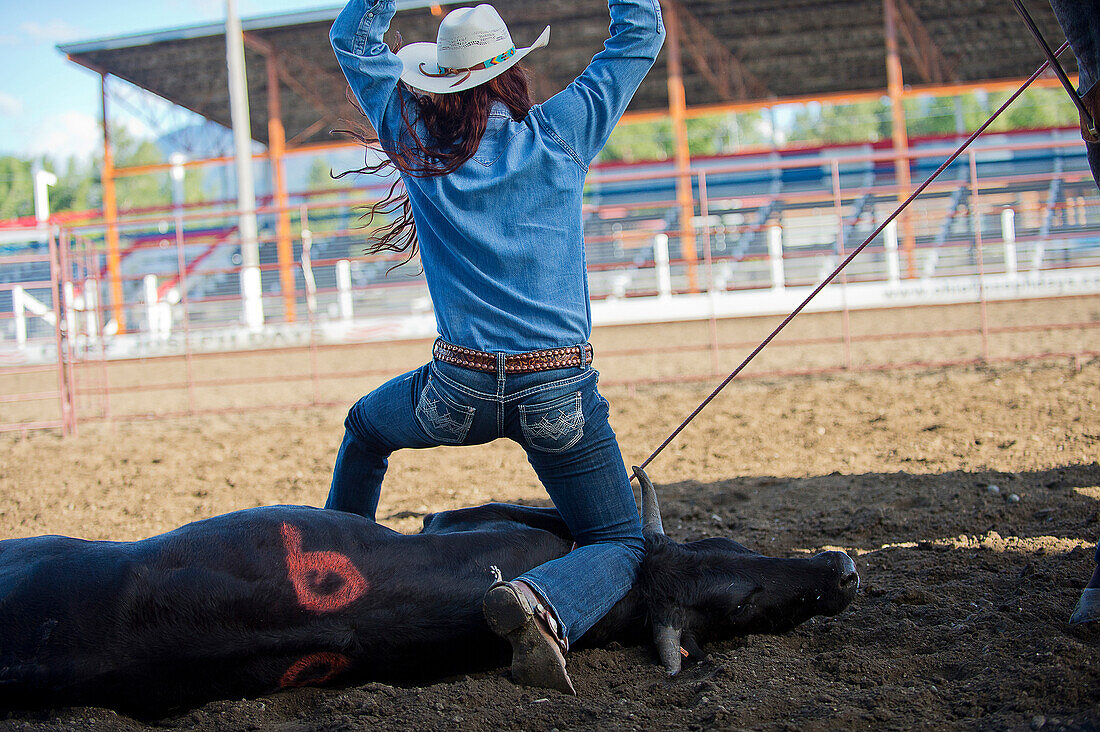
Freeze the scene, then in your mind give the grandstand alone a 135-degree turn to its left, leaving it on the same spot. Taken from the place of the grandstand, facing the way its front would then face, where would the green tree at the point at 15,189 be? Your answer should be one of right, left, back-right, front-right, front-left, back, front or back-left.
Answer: left

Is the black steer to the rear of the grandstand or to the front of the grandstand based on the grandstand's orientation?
to the front

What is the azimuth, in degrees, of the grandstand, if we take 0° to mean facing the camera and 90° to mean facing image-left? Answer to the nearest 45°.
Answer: approximately 0°

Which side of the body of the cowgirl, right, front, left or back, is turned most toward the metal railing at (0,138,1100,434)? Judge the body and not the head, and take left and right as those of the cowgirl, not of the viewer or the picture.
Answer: front

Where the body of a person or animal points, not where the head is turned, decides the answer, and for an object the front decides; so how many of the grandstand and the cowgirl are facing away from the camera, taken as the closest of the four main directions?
1

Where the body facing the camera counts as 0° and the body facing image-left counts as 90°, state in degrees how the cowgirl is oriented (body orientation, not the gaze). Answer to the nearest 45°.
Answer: approximately 180°

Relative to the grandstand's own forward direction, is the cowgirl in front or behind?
in front

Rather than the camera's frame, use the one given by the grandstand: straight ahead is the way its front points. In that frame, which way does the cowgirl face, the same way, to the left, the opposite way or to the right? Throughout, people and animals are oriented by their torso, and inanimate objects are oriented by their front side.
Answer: the opposite way

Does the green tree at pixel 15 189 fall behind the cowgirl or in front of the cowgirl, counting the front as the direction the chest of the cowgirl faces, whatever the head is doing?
in front
